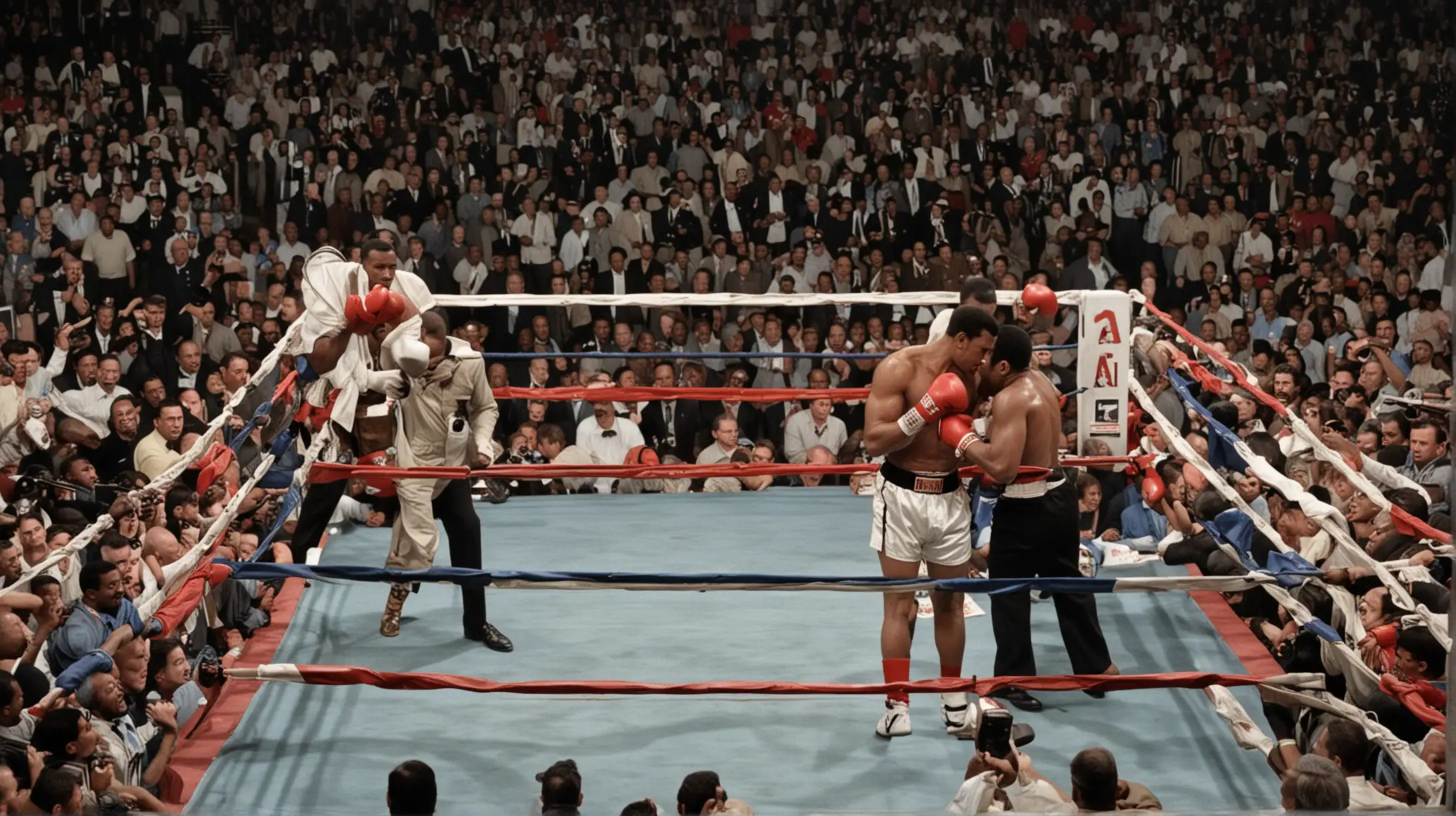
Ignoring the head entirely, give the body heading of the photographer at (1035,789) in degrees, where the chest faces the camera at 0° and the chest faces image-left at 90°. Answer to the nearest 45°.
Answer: approximately 180°

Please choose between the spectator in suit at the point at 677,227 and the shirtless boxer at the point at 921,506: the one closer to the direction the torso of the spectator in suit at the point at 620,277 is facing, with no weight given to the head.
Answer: the shirtless boxer

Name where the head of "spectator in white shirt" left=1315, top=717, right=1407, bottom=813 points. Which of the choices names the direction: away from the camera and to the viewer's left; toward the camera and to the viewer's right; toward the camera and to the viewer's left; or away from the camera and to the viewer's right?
away from the camera and to the viewer's left

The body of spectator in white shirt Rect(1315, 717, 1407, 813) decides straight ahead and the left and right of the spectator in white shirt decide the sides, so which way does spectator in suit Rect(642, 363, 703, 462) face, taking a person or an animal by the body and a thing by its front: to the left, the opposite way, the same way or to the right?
the opposite way

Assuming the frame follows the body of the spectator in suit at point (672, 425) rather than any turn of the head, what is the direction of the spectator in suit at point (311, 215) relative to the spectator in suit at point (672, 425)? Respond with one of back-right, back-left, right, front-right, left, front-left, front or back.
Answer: back-right

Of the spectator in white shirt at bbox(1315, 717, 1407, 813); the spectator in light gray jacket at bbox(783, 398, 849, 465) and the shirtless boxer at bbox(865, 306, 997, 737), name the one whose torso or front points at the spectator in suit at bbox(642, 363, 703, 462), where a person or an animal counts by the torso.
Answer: the spectator in white shirt at bbox(1315, 717, 1407, 813)

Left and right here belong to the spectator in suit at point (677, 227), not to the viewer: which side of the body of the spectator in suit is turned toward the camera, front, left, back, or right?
front

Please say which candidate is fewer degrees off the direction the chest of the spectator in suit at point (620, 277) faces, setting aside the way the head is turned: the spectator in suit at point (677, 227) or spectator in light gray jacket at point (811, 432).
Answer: the spectator in light gray jacket

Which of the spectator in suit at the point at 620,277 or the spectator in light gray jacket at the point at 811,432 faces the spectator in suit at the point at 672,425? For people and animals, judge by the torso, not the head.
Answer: the spectator in suit at the point at 620,277

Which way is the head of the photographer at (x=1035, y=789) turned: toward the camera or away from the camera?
away from the camera

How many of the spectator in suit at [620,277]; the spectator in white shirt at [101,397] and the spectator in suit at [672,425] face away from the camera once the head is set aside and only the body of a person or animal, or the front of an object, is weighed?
0

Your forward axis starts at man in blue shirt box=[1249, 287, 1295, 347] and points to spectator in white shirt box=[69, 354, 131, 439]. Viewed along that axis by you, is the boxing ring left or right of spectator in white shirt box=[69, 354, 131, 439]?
left

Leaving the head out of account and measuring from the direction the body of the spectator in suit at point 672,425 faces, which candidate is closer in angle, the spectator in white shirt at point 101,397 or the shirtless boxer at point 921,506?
the shirtless boxer

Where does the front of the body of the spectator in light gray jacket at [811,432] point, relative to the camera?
toward the camera

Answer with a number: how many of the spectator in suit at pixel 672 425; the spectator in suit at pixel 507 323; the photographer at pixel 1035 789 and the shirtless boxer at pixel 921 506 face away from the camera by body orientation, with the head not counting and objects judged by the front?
1
